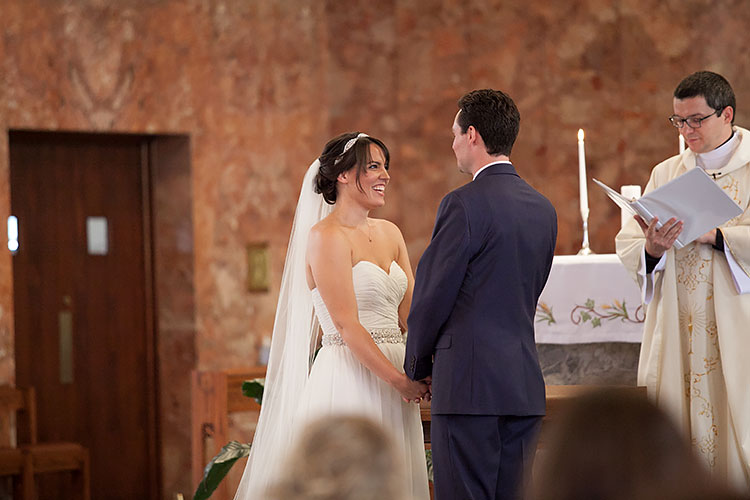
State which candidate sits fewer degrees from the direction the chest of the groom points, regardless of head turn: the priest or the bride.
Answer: the bride

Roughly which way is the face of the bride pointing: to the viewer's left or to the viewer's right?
to the viewer's right

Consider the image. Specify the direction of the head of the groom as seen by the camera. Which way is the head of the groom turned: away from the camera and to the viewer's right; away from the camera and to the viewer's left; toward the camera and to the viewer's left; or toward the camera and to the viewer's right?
away from the camera and to the viewer's left

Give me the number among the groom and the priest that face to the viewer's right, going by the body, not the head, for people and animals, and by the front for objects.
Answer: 0

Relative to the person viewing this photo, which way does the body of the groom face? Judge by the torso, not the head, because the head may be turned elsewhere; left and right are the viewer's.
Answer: facing away from the viewer and to the left of the viewer

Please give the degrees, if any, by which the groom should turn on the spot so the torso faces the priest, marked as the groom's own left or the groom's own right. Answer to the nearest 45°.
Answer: approximately 90° to the groom's own right

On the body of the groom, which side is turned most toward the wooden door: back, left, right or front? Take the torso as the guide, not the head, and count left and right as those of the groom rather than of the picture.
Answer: front

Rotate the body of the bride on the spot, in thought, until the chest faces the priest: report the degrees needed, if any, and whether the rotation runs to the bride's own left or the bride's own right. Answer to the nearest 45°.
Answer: approximately 45° to the bride's own left

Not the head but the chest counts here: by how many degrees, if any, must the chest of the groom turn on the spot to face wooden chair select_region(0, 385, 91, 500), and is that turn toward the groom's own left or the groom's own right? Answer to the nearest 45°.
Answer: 0° — they already face it

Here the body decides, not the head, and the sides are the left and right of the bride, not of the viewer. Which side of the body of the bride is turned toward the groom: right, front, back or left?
front

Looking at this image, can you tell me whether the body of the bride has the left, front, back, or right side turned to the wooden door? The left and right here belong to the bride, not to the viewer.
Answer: back

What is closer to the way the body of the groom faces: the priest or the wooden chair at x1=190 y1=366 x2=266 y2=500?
the wooden chair

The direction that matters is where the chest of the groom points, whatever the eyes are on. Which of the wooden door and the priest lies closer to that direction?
the wooden door

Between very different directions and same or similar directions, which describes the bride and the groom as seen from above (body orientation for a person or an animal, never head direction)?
very different directions

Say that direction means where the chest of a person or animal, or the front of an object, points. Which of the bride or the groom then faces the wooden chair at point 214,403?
the groom

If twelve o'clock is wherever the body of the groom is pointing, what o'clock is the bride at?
The bride is roughly at 12 o'clock from the groom.
